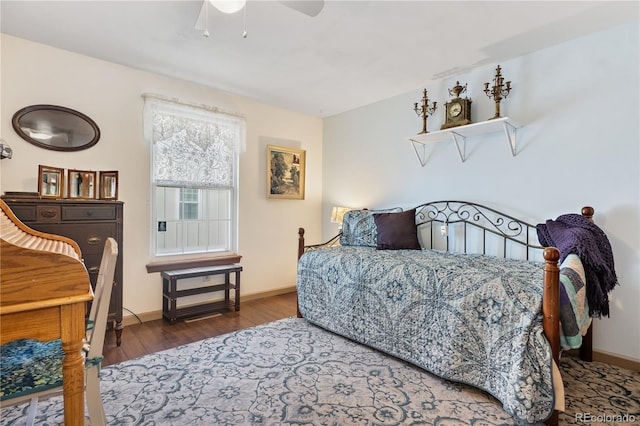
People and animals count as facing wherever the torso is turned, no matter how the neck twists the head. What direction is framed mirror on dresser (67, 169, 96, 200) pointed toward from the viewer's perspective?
toward the camera

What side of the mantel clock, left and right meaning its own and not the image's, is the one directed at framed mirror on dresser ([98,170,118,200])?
front

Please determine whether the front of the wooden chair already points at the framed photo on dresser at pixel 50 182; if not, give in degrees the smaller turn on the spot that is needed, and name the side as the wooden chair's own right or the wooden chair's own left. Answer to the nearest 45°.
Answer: approximately 90° to the wooden chair's own right

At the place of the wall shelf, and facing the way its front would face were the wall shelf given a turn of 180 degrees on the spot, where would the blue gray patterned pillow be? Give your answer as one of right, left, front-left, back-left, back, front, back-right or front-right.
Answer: back-left

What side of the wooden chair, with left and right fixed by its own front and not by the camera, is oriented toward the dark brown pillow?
back

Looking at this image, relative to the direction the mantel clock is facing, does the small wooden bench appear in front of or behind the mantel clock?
in front

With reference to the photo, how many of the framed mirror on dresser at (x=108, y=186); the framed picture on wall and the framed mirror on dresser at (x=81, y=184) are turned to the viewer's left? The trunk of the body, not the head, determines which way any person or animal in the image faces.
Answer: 0

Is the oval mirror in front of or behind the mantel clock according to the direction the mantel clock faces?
in front

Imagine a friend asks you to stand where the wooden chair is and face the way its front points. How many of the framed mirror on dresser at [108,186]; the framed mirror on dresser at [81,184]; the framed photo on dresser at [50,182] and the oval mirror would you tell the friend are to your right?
4

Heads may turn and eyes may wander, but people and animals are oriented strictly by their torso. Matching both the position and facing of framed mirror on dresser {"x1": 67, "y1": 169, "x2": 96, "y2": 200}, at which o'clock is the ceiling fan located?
The ceiling fan is roughly at 11 o'clock from the framed mirror on dresser.

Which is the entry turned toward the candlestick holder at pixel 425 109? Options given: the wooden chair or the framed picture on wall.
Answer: the framed picture on wall

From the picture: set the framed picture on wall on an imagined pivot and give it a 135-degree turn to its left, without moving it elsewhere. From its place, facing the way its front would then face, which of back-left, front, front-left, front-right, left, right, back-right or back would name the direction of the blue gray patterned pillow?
back-right

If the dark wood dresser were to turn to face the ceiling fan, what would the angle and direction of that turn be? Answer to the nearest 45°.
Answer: approximately 45° to its left

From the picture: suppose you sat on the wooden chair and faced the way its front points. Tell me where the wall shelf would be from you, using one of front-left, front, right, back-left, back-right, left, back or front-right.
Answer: back

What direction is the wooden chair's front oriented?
to the viewer's left

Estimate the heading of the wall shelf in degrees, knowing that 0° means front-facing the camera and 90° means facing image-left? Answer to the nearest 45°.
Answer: approximately 45°

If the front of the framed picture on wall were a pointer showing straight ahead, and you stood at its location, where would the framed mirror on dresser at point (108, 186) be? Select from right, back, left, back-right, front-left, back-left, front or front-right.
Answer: right

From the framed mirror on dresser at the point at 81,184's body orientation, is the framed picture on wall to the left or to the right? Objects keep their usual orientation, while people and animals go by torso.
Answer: on its left

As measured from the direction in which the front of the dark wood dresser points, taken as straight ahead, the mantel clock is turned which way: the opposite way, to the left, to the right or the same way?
to the right

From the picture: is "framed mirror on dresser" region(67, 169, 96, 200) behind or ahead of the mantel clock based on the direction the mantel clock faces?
ahead
